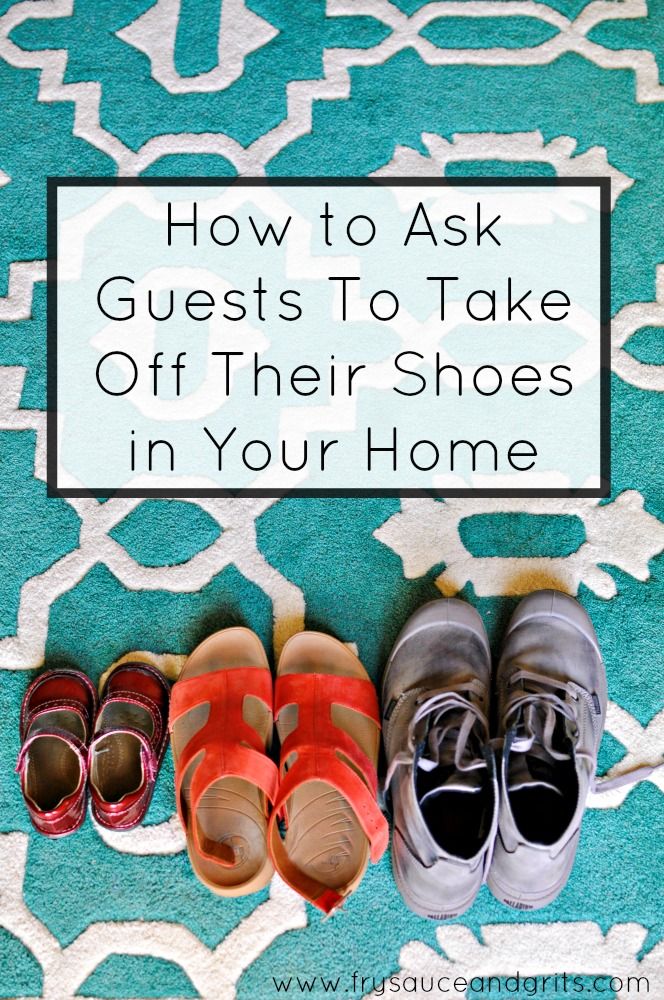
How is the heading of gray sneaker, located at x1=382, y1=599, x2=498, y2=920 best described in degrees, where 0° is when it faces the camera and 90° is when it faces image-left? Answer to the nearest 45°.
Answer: approximately 180°

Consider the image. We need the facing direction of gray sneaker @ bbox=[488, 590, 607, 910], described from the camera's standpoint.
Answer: facing away from the viewer

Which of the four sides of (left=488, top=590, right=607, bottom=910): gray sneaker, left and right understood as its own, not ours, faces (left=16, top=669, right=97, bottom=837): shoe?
left
